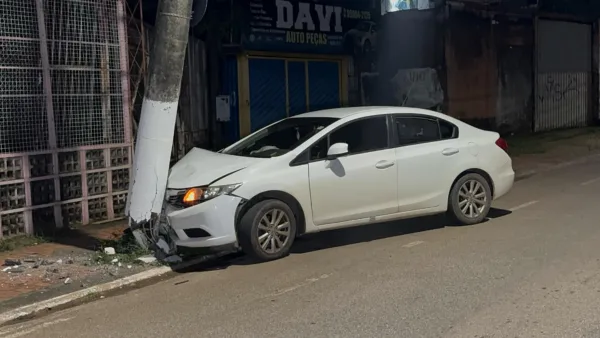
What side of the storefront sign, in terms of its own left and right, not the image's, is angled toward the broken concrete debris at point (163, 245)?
front

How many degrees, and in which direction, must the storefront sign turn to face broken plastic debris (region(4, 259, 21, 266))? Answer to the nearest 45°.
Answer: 0° — it already faces it

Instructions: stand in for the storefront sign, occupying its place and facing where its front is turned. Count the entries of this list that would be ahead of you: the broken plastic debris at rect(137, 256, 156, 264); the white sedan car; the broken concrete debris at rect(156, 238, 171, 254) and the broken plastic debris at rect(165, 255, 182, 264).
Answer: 4

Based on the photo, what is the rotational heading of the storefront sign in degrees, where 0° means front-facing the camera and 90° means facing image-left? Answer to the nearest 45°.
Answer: approximately 0°

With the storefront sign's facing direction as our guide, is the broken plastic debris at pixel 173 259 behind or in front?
in front

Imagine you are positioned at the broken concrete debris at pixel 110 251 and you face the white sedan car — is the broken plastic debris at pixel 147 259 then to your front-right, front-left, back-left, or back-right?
front-right

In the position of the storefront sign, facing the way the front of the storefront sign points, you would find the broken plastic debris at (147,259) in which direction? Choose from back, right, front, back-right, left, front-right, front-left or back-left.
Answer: front

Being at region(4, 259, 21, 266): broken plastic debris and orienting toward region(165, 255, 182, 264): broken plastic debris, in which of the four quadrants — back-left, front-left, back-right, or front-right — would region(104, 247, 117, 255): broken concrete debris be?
front-left

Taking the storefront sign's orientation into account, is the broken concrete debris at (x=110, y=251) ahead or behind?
ahead

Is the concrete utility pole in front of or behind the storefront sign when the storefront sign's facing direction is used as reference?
in front

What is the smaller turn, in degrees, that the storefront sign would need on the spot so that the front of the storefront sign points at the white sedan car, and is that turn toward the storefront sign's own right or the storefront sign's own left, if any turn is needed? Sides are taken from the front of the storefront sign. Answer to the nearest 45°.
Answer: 0° — it already faces it
